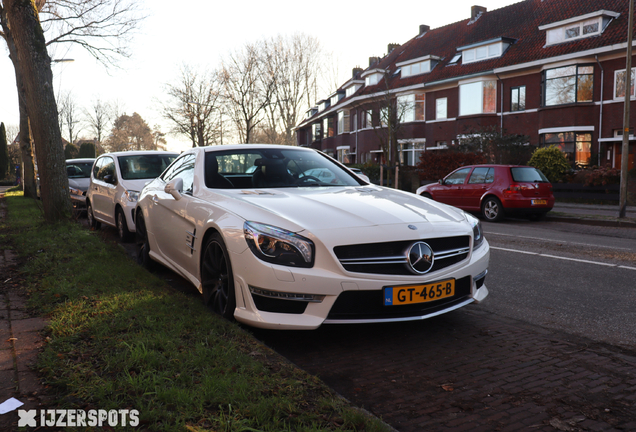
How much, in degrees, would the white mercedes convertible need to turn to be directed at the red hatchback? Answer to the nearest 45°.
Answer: approximately 90° to its left

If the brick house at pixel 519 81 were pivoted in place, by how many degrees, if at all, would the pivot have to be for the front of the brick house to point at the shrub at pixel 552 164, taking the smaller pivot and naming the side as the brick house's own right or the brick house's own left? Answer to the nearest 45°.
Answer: approximately 45° to the brick house's own left

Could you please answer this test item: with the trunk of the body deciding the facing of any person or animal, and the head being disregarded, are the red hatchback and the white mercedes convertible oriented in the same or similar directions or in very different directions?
very different directions

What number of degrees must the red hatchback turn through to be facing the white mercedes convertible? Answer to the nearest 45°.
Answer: approximately 135° to its left

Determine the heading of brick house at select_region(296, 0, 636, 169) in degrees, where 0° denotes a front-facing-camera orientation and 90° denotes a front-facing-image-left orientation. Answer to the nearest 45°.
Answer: approximately 45°

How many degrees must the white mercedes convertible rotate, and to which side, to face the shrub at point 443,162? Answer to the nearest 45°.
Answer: approximately 135° to its left

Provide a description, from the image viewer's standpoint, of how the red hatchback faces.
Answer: facing away from the viewer and to the left of the viewer

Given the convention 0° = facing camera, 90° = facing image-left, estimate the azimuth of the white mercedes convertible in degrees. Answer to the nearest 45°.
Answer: approximately 315°

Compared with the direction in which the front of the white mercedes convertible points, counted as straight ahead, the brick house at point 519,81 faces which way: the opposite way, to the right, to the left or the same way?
to the right
